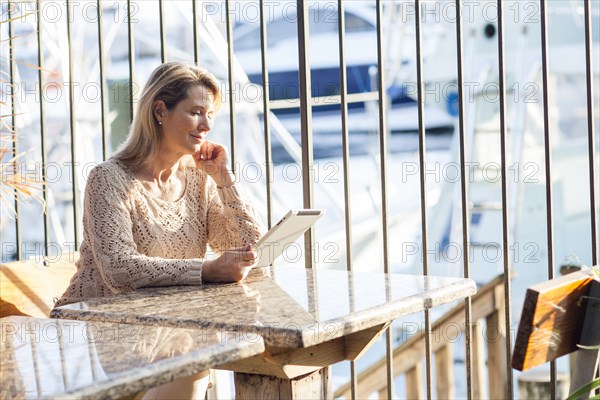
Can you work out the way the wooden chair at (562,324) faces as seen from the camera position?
facing away from the viewer and to the left of the viewer

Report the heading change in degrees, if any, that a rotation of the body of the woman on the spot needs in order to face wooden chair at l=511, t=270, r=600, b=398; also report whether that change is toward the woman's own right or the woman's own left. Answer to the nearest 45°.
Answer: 0° — they already face it

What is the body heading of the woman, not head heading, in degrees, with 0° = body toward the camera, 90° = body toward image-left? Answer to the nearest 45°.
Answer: approximately 315°

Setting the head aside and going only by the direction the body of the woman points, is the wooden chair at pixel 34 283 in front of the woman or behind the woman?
behind
